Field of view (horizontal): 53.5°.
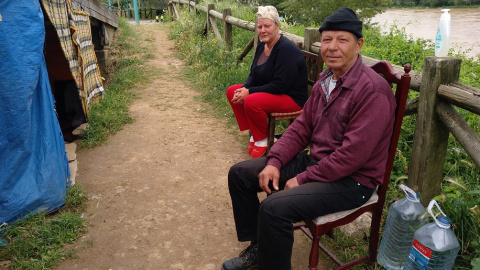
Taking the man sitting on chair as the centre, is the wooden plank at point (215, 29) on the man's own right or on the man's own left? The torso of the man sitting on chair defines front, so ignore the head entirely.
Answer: on the man's own right

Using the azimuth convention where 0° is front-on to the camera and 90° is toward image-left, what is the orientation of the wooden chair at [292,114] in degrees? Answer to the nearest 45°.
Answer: approximately 45°

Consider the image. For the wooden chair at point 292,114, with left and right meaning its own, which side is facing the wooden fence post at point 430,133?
left

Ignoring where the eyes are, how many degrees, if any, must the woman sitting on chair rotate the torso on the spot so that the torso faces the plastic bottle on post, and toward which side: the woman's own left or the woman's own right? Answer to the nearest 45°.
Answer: approximately 90° to the woman's own left

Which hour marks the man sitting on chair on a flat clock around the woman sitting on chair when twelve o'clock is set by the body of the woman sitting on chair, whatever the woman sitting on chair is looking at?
The man sitting on chair is roughly at 10 o'clock from the woman sitting on chair.

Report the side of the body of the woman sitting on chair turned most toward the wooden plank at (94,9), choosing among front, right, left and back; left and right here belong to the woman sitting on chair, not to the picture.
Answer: right

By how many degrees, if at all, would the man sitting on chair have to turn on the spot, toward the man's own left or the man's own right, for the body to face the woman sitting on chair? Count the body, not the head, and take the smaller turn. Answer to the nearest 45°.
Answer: approximately 135° to the man's own right
